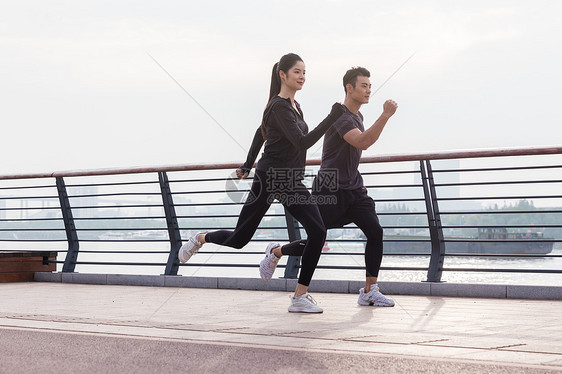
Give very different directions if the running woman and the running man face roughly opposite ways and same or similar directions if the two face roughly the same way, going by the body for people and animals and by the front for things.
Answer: same or similar directions

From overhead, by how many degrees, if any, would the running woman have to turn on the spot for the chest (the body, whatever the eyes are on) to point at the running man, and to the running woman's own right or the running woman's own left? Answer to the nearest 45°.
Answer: approximately 45° to the running woman's own left

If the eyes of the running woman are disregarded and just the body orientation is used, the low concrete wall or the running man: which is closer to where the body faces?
the running man

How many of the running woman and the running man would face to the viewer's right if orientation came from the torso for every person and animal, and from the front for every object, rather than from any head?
2

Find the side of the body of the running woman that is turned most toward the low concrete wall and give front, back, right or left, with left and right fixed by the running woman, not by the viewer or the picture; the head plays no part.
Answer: left

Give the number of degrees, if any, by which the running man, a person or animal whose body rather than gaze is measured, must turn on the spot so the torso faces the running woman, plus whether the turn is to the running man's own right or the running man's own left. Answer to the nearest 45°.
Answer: approximately 135° to the running man's own right

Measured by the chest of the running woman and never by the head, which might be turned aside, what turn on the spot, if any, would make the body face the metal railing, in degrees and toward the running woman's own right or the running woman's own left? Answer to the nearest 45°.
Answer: approximately 90° to the running woman's own left

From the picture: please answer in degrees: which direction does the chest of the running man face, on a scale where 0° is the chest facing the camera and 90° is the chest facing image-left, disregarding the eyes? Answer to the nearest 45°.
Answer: approximately 270°

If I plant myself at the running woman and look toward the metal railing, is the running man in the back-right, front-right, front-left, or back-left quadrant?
front-right

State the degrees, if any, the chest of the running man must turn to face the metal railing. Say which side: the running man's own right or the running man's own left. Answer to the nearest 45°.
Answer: approximately 90° to the running man's own left

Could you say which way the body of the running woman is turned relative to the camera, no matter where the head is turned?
to the viewer's right
